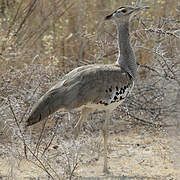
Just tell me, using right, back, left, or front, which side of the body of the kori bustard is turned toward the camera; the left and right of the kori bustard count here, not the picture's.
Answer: right
